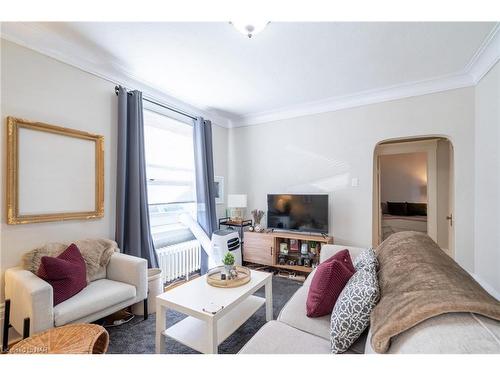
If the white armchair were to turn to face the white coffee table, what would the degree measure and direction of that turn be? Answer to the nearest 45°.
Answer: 0° — it already faces it

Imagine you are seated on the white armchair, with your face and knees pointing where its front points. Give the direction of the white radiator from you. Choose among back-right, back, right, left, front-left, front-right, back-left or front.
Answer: left

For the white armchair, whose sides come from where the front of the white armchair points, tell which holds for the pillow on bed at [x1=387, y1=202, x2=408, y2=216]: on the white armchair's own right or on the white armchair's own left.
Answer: on the white armchair's own left

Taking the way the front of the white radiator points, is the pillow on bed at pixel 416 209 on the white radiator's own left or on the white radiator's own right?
on the white radiator's own left

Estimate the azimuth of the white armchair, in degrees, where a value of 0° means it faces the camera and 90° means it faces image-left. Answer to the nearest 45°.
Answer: approximately 315°

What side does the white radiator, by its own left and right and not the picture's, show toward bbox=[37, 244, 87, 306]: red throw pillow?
right

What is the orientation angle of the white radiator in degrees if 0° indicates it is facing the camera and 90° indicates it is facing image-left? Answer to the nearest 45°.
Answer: approximately 315°

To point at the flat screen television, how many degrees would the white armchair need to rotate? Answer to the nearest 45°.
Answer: approximately 45° to its left

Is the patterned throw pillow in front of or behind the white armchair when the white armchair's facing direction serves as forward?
in front

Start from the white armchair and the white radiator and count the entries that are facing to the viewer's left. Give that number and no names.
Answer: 0
